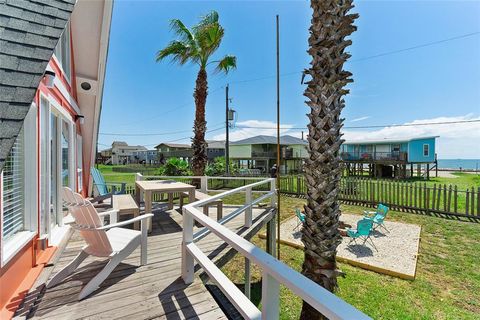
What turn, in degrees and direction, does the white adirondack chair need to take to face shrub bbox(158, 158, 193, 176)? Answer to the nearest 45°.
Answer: approximately 45° to its left

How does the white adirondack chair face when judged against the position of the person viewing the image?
facing away from the viewer and to the right of the viewer

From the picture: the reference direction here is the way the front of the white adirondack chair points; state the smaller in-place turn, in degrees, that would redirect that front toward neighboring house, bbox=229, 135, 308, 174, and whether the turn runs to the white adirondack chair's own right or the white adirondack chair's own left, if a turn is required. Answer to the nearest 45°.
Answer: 0° — it already faces it

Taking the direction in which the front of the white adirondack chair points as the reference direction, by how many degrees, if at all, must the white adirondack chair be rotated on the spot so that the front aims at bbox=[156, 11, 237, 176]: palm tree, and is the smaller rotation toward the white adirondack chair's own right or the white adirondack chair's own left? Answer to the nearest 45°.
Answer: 0° — it already faces it
